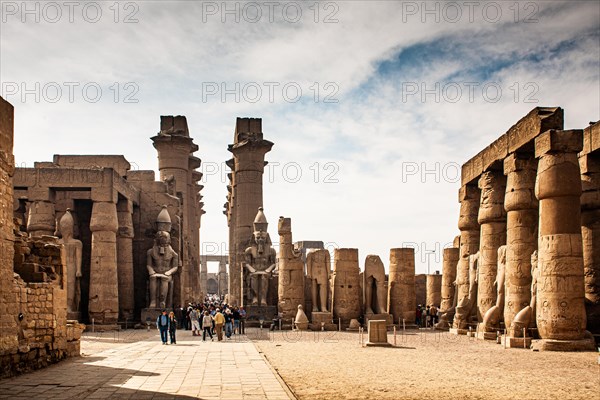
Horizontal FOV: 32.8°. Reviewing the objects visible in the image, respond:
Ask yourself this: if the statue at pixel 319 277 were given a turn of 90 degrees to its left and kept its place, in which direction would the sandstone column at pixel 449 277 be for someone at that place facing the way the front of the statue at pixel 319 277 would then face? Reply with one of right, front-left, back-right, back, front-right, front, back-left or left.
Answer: front

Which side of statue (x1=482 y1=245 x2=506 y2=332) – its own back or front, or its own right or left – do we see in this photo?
left

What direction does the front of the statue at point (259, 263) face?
toward the camera

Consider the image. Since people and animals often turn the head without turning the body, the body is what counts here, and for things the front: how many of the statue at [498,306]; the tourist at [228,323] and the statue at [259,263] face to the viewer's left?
1

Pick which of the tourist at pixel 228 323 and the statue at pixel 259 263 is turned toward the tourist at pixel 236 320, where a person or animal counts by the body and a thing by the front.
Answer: the statue

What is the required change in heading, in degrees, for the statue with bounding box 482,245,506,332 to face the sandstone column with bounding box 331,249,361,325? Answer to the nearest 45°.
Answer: approximately 45° to its right

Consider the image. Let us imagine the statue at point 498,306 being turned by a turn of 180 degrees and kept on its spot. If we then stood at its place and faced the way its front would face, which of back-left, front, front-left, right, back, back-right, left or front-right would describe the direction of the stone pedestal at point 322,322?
back-left

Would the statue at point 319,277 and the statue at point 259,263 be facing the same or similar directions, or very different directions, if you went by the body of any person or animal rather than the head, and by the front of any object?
same or similar directions
